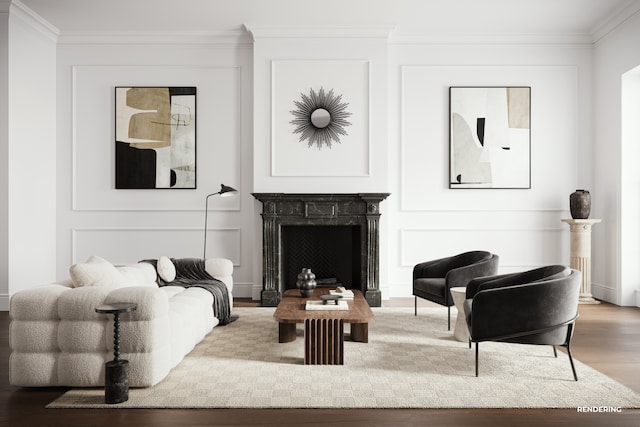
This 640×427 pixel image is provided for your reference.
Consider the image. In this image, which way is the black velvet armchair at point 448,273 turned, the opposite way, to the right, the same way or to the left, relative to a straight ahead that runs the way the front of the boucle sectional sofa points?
the opposite way

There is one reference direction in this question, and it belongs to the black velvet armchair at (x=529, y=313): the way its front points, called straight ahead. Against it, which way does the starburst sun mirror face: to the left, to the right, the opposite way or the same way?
to the left

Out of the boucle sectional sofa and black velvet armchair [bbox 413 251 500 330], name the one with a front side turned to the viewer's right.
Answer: the boucle sectional sofa

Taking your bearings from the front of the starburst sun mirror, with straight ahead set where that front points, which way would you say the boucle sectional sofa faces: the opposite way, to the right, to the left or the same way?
to the left

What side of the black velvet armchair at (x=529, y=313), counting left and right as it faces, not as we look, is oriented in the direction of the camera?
left

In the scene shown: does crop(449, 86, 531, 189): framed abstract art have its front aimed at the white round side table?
yes

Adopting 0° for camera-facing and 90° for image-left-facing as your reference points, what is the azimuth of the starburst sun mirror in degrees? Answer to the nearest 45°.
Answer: approximately 0°

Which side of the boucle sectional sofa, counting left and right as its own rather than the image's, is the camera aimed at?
right

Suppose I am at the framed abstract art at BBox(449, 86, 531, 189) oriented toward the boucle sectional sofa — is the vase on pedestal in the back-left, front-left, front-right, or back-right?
back-left
